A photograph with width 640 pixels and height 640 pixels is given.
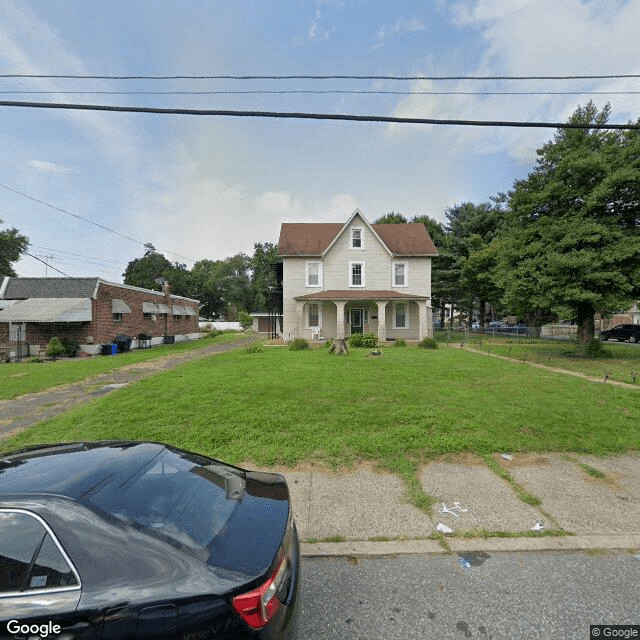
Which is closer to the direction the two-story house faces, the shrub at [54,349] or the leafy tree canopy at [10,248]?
the shrub

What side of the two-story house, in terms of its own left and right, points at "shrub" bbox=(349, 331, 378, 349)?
front

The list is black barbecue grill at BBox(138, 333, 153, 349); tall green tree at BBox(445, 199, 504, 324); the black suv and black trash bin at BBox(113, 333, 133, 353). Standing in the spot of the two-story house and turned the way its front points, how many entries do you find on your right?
2

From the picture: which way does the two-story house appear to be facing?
toward the camera

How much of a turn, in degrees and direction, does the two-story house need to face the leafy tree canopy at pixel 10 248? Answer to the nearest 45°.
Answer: approximately 90° to its right

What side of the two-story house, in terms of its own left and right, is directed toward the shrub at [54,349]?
right

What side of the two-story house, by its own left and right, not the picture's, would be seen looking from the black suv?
left

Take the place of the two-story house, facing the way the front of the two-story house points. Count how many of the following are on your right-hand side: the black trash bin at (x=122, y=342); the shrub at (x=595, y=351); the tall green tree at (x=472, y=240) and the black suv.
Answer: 1

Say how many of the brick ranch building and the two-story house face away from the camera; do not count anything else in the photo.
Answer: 0

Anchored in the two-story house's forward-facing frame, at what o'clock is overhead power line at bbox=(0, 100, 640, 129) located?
The overhead power line is roughly at 12 o'clock from the two-story house.

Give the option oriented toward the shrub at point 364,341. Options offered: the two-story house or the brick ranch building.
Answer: the two-story house

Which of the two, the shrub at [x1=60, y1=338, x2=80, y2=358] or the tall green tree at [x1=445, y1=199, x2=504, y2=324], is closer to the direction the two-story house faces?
the shrub
